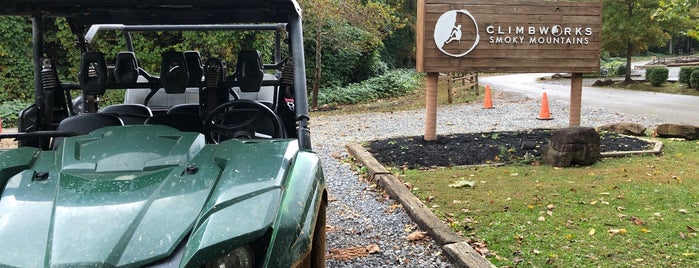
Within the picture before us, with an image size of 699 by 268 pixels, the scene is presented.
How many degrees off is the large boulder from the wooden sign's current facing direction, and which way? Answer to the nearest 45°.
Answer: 0° — it already faces it

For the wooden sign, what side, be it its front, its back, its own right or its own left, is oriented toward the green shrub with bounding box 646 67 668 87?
back

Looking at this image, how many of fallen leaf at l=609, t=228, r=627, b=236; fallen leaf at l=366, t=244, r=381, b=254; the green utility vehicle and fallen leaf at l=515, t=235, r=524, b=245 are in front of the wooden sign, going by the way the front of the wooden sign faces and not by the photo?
4

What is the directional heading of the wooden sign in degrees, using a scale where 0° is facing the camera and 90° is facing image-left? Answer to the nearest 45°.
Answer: approximately 0°

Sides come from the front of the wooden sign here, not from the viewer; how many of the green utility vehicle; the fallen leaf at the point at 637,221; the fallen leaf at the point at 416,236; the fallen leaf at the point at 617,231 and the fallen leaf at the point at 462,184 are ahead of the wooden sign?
5

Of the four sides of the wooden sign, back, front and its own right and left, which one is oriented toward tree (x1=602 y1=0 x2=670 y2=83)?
back

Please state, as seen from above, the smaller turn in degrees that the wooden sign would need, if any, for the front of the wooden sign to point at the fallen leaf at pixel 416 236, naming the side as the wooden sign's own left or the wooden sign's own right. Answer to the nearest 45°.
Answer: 0° — it already faces it

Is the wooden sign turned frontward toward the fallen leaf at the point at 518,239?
yes

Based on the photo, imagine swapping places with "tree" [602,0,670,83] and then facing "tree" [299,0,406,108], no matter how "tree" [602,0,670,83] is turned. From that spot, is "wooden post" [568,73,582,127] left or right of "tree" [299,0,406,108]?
left

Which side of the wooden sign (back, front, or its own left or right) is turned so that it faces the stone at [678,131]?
left

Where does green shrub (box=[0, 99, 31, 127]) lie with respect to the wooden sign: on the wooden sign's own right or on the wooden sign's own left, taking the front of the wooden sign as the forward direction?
on the wooden sign's own right

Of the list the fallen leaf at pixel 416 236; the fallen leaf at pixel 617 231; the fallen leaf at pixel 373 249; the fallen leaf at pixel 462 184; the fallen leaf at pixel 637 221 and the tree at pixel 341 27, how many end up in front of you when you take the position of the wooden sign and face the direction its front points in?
5

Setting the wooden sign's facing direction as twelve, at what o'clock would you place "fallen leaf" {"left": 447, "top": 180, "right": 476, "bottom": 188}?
The fallen leaf is roughly at 12 o'clock from the wooden sign.

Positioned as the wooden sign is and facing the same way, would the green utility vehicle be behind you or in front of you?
in front
